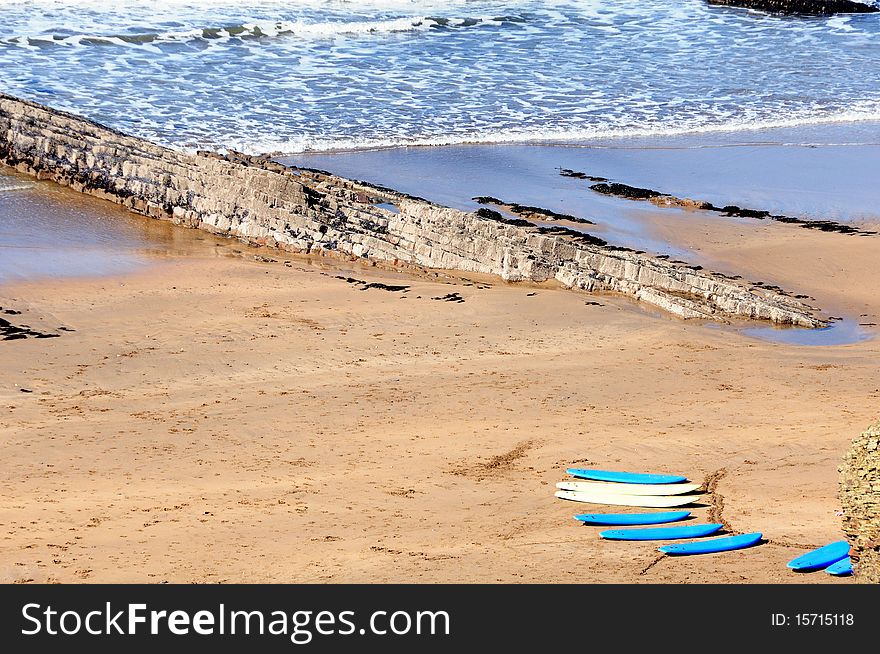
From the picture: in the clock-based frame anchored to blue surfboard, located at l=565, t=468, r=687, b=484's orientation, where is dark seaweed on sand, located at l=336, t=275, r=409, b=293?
The dark seaweed on sand is roughly at 8 o'clock from the blue surfboard.

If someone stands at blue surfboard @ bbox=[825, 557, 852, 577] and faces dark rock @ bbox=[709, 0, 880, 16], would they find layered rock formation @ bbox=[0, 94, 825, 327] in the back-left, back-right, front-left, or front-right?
front-left

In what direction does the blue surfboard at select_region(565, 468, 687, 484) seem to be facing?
to the viewer's left

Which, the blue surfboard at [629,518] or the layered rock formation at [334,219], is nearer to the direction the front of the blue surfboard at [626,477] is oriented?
the layered rock formation

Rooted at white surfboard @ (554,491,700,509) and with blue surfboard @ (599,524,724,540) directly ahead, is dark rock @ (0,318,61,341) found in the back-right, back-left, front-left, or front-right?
back-right
